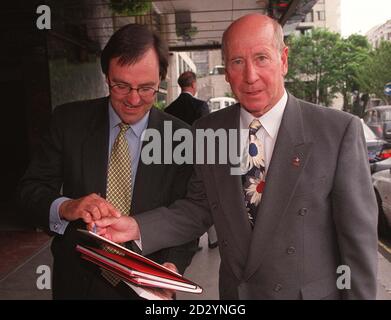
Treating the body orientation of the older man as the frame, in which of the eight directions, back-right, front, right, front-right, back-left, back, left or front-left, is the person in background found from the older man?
back-right

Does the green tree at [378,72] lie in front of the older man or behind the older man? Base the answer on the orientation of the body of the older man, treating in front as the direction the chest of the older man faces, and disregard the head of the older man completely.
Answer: behind

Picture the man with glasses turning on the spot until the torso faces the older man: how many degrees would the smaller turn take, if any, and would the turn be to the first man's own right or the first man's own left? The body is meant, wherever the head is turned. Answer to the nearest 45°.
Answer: approximately 45° to the first man's own left

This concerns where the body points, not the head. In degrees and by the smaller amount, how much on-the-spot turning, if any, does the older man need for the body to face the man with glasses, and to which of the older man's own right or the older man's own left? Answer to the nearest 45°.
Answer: approximately 45° to the older man's own right

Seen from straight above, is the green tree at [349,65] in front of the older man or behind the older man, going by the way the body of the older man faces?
behind

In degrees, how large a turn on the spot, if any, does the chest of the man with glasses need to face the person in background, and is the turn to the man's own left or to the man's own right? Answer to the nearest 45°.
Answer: approximately 180°

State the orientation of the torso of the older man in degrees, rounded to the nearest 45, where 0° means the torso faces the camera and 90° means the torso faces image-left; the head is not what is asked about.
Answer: approximately 45°
